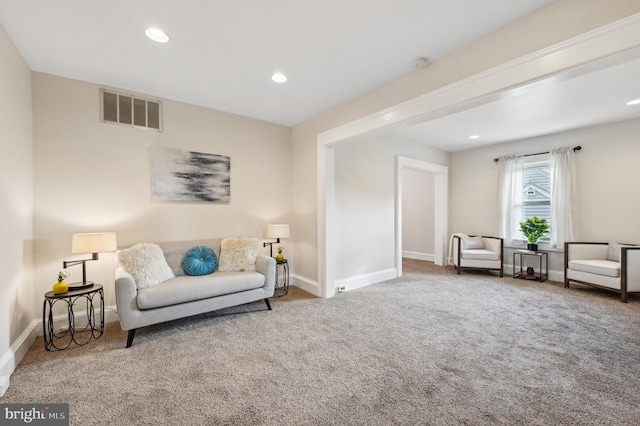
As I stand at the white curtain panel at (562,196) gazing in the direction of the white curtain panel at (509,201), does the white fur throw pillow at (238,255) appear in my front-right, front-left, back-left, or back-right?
front-left

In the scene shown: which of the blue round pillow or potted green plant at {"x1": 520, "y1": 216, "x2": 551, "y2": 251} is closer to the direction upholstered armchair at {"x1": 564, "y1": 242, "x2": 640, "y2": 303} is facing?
the blue round pillow

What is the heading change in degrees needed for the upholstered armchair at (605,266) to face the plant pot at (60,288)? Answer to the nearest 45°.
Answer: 0° — it already faces it

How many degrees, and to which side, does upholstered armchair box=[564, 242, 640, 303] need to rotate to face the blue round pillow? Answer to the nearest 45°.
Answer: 0° — it already faces it

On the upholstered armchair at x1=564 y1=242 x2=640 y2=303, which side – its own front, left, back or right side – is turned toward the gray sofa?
front

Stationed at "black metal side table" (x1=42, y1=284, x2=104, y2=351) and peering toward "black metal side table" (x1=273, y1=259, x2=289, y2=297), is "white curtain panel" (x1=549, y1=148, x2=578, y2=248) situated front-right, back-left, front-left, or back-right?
front-right

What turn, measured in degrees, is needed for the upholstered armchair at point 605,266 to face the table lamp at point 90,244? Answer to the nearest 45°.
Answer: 0° — it already faces it

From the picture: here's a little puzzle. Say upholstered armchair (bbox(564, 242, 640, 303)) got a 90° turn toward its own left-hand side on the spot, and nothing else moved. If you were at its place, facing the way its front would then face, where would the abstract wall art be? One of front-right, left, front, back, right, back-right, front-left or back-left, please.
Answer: right

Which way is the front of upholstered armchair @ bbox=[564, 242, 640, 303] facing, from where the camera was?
facing the viewer and to the left of the viewer

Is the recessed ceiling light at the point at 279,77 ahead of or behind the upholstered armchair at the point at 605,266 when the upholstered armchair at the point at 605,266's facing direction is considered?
ahead

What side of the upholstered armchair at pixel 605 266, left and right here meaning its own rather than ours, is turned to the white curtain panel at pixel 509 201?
right

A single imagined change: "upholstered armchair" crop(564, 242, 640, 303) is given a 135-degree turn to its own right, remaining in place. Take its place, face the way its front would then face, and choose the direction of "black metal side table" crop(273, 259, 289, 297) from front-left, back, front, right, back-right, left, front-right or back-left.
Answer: back-left
